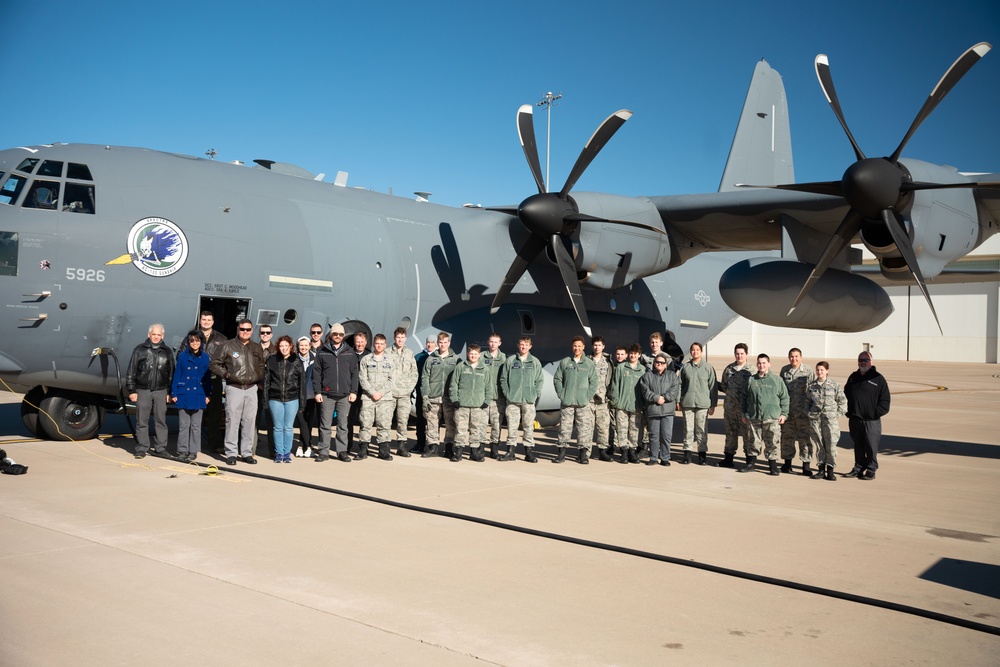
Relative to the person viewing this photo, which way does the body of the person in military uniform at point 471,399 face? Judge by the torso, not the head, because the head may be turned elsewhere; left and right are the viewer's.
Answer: facing the viewer

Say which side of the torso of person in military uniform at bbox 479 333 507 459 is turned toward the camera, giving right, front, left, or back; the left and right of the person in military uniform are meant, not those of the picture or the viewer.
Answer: front

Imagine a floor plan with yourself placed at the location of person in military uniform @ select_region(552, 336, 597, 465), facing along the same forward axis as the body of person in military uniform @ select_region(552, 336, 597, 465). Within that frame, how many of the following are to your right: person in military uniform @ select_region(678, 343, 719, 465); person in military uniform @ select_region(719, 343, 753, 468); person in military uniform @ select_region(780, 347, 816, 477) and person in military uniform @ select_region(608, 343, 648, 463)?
0

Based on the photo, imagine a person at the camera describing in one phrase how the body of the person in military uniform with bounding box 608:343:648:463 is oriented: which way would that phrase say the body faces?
toward the camera

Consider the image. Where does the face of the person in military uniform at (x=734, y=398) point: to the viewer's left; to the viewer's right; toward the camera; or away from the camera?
toward the camera

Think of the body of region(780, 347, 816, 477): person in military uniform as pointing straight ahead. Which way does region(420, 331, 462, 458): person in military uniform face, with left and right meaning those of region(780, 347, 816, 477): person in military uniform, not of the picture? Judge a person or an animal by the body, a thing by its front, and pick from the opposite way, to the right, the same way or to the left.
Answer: the same way

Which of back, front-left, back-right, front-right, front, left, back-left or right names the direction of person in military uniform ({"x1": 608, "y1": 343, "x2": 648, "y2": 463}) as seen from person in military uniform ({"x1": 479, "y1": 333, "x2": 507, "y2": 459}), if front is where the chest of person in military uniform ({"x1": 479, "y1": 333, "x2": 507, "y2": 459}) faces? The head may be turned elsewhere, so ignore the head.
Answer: left

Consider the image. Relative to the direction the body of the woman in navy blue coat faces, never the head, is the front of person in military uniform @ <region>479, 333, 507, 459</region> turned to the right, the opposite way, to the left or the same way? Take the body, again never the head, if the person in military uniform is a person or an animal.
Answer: the same way

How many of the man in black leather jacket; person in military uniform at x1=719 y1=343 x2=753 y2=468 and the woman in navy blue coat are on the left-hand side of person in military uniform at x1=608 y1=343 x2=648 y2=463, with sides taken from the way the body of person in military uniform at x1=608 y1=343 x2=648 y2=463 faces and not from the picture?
1

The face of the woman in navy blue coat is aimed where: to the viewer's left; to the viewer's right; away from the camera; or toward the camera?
toward the camera

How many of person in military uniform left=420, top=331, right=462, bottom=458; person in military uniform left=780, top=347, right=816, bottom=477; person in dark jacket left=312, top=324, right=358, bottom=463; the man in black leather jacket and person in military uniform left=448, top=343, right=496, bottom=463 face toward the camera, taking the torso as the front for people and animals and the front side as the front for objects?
5

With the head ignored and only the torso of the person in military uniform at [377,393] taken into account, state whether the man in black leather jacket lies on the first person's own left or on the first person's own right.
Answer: on the first person's own right

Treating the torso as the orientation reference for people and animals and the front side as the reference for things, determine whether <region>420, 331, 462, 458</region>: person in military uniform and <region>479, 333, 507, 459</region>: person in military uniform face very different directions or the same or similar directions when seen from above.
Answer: same or similar directions

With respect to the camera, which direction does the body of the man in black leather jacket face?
toward the camera

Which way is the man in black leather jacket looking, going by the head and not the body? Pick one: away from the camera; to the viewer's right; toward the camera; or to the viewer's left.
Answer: toward the camera

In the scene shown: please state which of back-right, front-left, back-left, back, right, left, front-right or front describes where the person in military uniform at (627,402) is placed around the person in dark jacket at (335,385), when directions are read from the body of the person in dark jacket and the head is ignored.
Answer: left

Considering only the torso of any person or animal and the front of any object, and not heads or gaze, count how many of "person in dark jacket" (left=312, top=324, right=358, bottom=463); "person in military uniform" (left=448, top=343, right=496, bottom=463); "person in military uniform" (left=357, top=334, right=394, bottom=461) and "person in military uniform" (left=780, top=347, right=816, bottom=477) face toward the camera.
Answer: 4

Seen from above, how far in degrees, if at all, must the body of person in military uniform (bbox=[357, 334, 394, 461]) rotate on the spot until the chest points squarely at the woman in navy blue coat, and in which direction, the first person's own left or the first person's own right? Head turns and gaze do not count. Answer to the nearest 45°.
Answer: approximately 90° to the first person's own right
